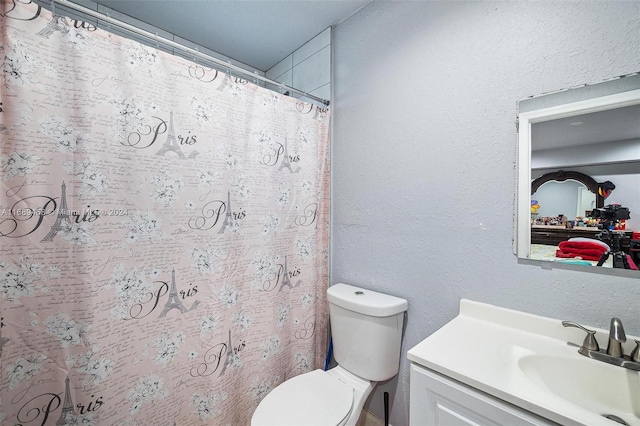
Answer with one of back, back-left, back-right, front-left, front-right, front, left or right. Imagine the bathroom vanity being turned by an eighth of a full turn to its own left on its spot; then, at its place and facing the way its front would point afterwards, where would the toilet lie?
right

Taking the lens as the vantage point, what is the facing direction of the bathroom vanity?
facing the viewer and to the left of the viewer

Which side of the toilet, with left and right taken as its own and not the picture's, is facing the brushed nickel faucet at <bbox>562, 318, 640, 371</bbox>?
left
